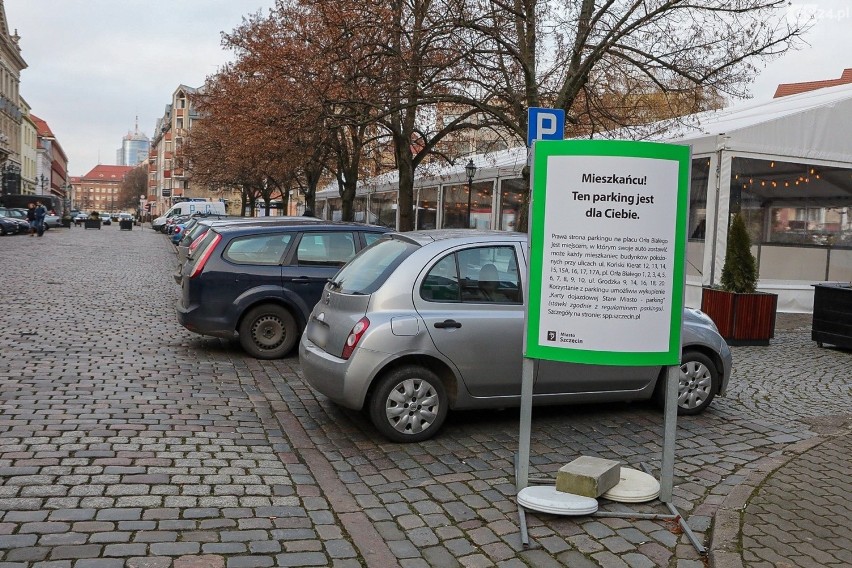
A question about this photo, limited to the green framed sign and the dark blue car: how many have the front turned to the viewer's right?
1

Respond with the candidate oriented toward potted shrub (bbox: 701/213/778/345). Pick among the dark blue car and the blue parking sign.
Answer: the dark blue car

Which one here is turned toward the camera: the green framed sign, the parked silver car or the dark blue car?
the green framed sign

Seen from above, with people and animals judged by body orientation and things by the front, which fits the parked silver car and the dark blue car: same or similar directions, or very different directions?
same or similar directions

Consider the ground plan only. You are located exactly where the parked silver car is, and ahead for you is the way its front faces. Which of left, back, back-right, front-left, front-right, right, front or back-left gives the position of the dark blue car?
left

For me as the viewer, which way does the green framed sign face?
facing the viewer

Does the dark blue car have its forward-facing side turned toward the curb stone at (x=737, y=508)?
no

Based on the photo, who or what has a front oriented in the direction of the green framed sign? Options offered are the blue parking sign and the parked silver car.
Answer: the blue parking sign

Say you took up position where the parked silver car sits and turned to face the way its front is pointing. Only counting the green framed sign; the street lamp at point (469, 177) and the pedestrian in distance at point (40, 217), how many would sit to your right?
1

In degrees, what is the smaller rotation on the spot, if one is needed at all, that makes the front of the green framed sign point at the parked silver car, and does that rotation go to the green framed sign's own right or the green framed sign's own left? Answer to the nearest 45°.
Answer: approximately 135° to the green framed sign's own right

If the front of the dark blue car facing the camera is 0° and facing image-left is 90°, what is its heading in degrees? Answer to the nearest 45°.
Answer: approximately 270°

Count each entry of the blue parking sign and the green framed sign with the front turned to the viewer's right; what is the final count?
0

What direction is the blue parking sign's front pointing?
toward the camera

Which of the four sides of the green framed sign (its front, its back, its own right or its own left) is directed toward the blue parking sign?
back

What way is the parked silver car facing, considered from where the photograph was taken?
facing away from the viewer and to the right of the viewer

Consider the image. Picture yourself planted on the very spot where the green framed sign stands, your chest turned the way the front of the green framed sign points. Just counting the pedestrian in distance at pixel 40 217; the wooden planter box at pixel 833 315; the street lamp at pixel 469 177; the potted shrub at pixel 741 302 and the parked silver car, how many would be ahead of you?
0

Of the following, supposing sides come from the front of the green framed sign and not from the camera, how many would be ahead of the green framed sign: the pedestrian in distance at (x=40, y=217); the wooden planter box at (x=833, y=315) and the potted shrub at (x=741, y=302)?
0
